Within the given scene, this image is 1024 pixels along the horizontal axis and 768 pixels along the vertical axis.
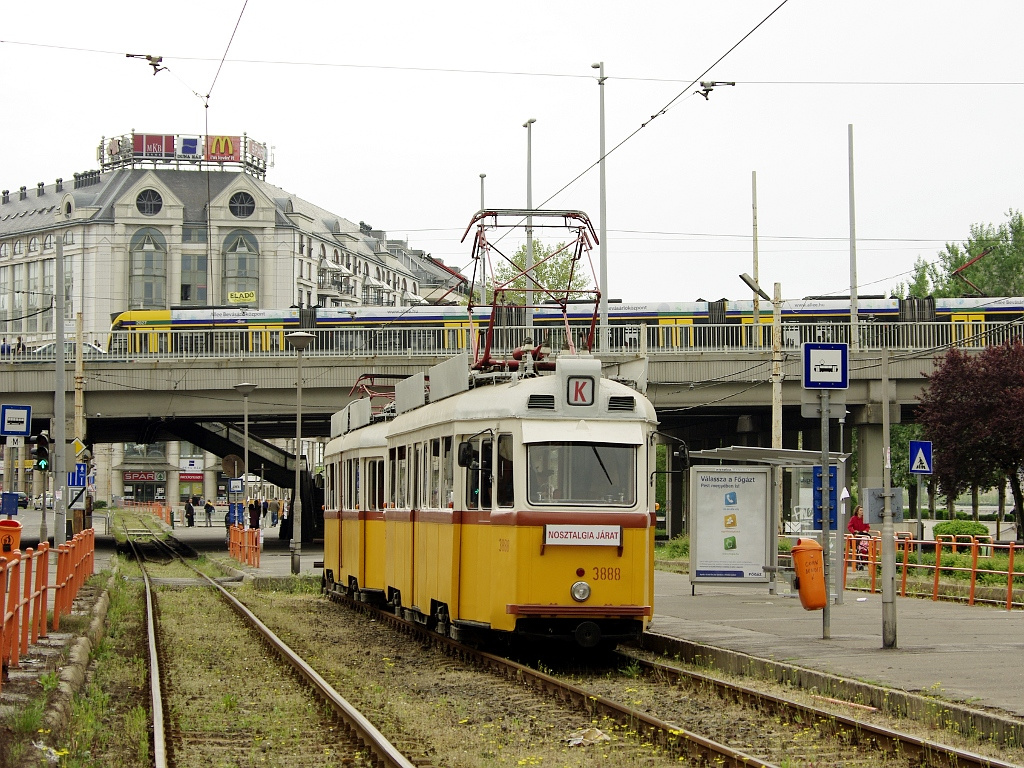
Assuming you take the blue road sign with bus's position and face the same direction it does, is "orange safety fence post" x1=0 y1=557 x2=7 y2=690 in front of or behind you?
in front

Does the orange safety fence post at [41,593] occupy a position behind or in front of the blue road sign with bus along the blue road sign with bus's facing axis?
in front

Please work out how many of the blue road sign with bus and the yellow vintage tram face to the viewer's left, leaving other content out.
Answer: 0

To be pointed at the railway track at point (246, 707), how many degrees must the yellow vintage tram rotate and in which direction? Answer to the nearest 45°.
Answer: approximately 90° to its right

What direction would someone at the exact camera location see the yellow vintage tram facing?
facing the viewer and to the right of the viewer

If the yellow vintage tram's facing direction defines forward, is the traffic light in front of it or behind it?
behind

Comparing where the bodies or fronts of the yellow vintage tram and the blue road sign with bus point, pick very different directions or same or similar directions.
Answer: same or similar directions

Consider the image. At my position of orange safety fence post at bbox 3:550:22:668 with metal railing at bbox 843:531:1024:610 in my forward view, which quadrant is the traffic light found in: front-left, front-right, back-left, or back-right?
front-left

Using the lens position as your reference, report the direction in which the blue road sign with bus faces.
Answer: facing the viewer
